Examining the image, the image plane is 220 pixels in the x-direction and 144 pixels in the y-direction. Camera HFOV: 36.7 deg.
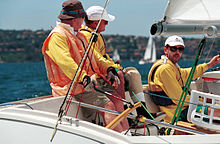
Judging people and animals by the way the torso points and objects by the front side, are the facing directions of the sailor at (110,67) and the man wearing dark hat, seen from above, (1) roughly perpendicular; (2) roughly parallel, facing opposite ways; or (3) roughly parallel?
roughly parallel

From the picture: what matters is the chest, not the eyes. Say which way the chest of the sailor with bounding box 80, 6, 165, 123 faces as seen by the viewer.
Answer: to the viewer's right

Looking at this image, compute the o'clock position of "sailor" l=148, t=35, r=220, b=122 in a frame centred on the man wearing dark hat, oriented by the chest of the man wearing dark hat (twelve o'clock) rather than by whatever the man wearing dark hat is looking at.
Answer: The sailor is roughly at 11 o'clock from the man wearing dark hat.

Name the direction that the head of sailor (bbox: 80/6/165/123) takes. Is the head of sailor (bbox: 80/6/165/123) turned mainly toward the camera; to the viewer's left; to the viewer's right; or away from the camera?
to the viewer's right

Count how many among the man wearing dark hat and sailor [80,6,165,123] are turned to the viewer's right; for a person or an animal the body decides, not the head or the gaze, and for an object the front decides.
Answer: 2

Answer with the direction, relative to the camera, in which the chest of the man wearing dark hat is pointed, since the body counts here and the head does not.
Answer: to the viewer's right
